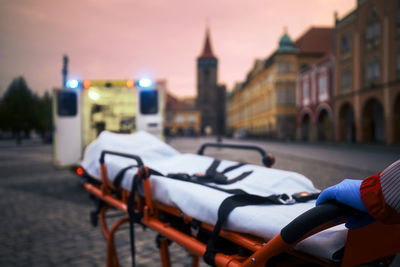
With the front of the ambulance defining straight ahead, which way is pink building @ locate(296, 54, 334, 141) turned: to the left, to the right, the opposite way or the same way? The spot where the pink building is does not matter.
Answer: to the left

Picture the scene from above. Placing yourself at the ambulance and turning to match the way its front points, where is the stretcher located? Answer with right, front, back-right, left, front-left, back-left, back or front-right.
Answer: back

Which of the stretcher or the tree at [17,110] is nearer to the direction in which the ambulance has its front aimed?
the tree

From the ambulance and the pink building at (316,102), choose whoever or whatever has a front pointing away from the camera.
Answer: the ambulance

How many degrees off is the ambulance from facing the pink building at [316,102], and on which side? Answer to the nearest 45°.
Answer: approximately 45° to its right

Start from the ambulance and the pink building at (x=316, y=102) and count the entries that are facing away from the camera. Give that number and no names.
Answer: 1

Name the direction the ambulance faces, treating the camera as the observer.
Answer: facing away from the viewer

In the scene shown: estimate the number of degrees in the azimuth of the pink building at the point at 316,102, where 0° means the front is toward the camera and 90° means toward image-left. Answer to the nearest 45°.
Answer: approximately 45°
